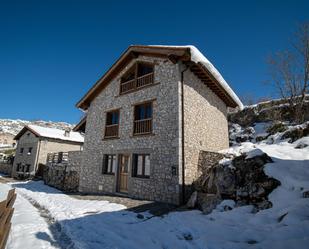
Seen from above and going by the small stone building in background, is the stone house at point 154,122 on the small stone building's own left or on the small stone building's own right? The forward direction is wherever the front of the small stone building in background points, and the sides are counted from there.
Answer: on the small stone building's own left

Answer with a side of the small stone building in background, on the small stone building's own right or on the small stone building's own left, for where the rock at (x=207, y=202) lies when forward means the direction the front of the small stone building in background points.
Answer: on the small stone building's own left

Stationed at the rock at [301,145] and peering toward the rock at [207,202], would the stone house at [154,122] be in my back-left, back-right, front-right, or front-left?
front-right

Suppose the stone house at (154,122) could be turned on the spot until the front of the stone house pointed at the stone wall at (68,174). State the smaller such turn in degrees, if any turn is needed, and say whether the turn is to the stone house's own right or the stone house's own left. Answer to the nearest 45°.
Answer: approximately 90° to the stone house's own right

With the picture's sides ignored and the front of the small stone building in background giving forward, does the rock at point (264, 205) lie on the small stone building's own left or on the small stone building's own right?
on the small stone building's own left

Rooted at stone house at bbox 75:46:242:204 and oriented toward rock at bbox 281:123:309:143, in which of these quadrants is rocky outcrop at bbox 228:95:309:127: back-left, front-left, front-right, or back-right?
front-left

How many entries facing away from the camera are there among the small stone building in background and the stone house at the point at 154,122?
0

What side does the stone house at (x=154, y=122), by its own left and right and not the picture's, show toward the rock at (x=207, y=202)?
left

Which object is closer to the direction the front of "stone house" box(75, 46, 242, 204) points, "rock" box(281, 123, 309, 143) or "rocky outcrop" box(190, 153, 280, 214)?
the rocky outcrop

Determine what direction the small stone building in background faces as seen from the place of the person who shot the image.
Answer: facing the viewer and to the left of the viewer

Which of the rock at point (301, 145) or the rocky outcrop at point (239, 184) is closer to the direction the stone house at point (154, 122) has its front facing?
the rocky outcrop

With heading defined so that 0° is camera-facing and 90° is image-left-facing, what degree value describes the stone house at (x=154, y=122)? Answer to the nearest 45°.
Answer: approximately 45°

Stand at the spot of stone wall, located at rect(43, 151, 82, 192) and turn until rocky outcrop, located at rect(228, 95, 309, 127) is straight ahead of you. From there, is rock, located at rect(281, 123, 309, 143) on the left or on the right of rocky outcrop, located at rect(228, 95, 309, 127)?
right

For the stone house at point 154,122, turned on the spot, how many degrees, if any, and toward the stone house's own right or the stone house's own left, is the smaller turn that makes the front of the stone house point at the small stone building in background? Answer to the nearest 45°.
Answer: approximately 90° to the stone house's own right
